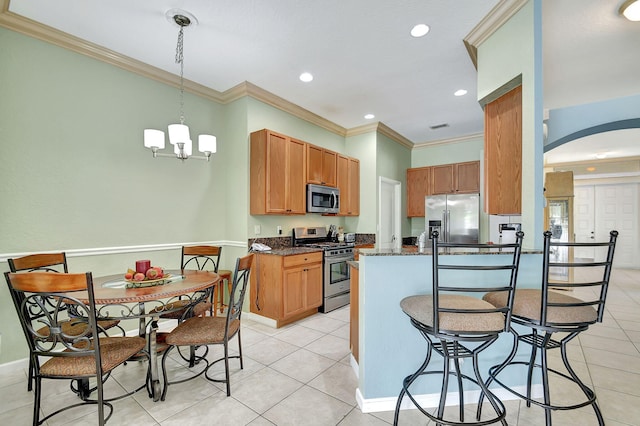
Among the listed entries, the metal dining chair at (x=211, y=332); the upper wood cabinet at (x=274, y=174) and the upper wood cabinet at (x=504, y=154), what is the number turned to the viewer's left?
2

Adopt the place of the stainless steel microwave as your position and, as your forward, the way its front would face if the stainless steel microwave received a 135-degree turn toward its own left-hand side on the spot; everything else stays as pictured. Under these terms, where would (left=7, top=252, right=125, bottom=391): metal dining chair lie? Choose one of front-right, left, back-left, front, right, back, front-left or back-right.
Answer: back-left

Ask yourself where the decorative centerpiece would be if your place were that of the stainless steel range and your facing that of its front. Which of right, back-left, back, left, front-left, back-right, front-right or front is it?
right

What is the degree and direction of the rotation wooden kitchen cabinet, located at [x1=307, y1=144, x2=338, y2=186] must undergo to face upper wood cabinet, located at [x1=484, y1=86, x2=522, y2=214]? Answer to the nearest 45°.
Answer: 0° — it already faces it

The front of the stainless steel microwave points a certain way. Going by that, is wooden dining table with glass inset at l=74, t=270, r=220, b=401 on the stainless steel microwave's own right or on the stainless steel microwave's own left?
on the stainless steel microwave's own right

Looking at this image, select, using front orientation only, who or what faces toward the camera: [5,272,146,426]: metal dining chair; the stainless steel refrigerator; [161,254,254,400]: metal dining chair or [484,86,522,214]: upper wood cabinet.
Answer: the stainless steel refrigerator

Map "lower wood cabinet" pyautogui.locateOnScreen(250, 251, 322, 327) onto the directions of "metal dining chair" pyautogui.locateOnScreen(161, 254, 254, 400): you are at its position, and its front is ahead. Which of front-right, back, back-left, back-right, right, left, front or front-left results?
back-right

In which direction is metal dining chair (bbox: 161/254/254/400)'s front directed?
to the viewer's left

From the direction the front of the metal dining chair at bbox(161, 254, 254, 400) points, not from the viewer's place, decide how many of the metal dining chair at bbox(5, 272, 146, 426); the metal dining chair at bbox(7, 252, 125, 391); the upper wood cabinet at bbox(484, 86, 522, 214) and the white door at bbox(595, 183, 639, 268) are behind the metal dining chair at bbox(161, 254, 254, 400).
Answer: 2

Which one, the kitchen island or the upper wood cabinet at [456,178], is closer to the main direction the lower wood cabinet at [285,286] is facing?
the kitchen island

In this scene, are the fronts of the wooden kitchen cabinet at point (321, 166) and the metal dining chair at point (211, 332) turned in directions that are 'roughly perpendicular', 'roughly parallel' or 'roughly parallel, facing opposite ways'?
roughly perpendicular

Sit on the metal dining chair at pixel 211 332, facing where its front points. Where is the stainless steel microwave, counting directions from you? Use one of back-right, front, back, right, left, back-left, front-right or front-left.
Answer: back-right

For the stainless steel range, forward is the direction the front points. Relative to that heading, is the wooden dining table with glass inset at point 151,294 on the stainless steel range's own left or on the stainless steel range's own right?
on the stainless steel range's own right

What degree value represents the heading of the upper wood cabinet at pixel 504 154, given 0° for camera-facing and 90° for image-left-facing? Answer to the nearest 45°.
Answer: approximately 90°
